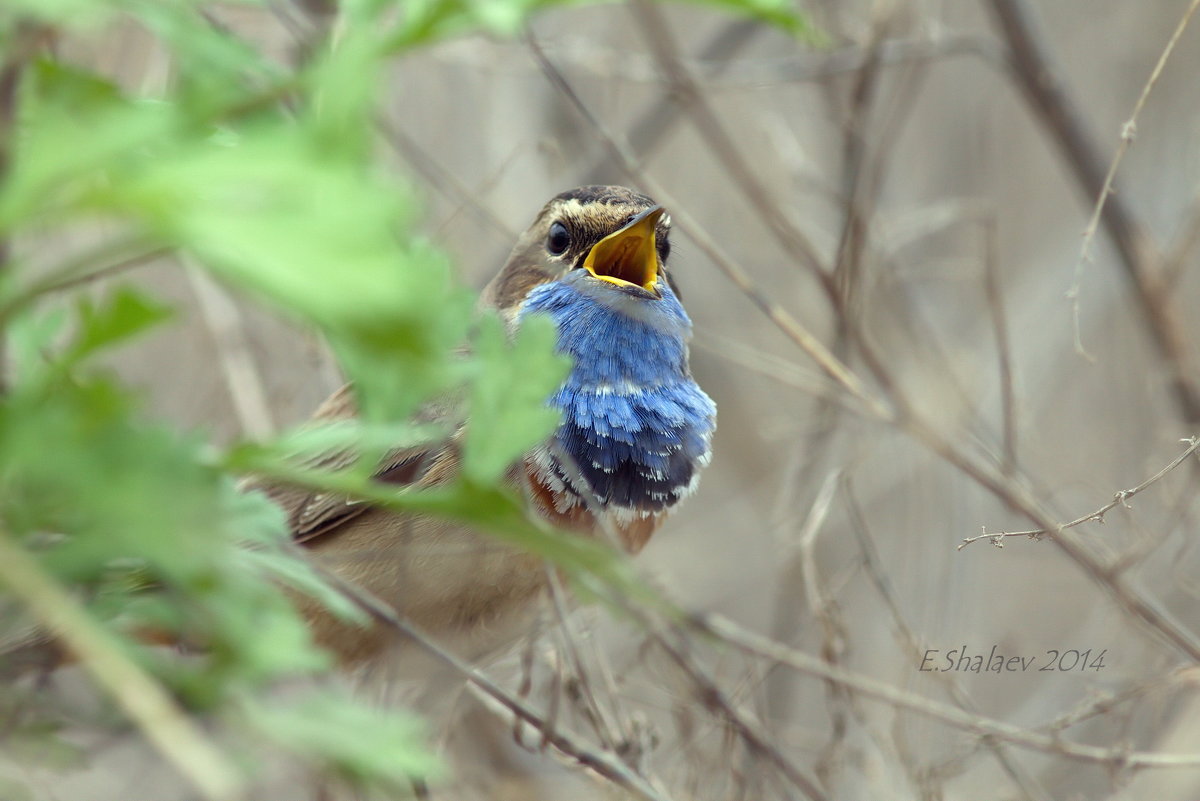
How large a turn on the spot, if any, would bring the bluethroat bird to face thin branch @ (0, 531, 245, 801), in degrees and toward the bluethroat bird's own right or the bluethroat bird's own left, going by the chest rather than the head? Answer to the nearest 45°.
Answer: approximately 45° to the bluethroat bird's own right

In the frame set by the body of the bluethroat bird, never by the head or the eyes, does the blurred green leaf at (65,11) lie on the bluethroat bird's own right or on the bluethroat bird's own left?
on the bluethroat bird's own right

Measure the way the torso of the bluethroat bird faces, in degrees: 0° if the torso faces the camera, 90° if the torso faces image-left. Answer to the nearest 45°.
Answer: approximately 315°

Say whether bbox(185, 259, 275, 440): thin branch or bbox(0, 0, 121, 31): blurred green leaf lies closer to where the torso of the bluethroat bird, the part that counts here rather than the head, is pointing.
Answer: the blurred green leaf

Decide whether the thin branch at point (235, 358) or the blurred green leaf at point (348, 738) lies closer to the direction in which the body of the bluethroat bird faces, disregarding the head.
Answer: the blurred green leaf

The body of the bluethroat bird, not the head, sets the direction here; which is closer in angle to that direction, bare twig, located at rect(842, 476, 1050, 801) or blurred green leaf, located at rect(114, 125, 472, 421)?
the bare twig

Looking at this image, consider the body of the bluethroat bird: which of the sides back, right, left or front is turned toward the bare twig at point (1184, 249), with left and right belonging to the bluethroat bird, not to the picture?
left

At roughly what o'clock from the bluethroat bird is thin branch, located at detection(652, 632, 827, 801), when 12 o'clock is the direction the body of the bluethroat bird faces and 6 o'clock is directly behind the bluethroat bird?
The thin branch is roughly at 11 o'clock from the bluethroat bird.

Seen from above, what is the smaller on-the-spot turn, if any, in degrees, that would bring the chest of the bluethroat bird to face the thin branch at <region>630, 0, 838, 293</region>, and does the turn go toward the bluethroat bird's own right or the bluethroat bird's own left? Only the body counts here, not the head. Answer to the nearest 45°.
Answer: approximately 135° to the bluethroat bird's own left

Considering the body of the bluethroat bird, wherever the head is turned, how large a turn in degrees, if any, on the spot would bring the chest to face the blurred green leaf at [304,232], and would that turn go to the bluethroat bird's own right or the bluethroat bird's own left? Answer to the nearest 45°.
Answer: approximately 45° to the bluethroat bird's own right

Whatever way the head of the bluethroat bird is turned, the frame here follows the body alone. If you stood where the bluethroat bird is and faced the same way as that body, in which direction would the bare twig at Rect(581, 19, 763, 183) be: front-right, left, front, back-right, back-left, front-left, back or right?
back-left

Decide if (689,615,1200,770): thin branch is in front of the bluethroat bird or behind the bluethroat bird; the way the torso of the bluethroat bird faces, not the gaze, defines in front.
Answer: in front
